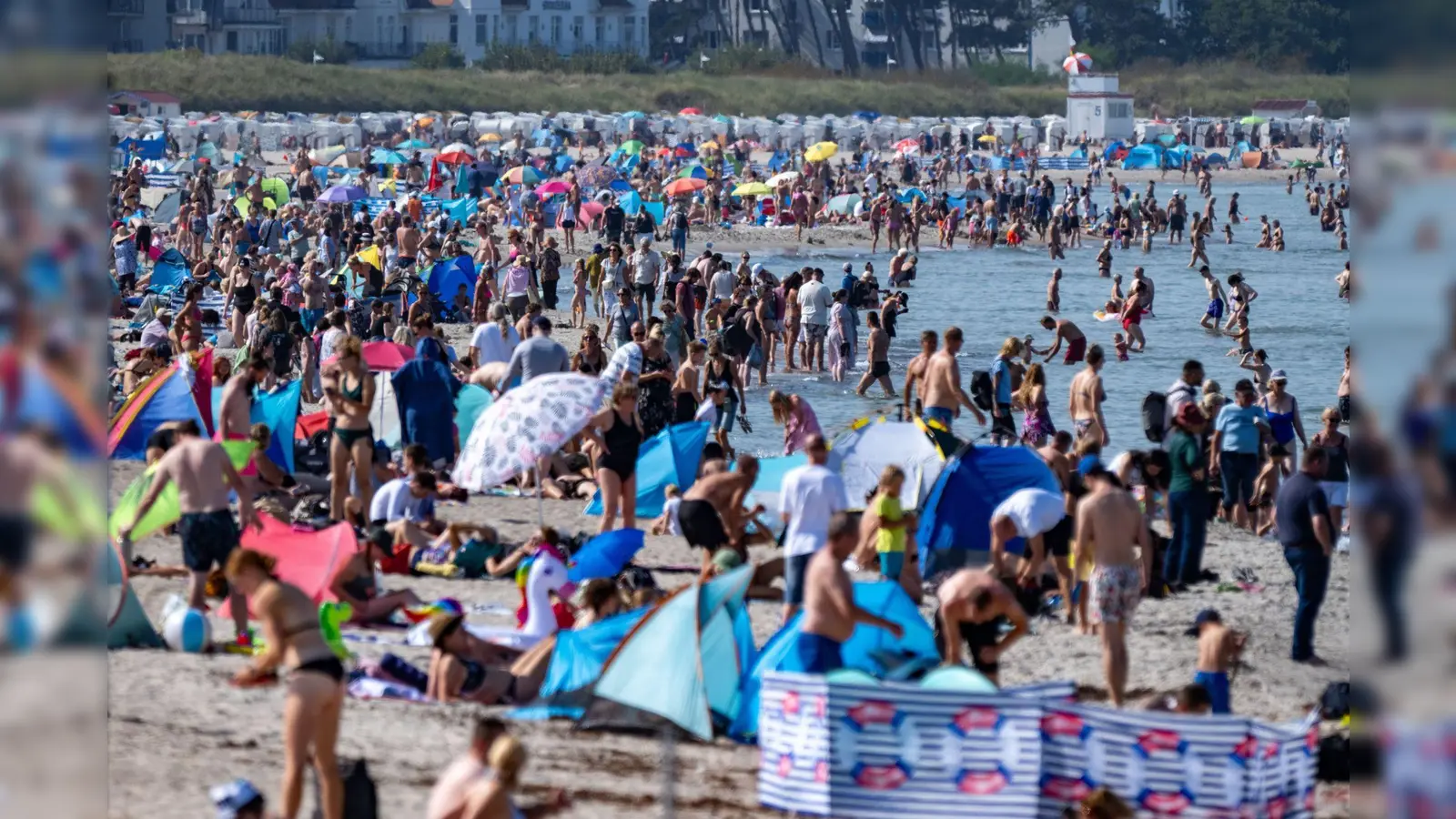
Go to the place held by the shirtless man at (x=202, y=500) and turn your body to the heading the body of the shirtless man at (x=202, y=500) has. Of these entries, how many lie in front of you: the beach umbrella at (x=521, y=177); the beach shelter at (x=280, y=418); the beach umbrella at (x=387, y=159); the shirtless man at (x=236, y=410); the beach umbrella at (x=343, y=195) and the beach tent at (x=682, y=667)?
5

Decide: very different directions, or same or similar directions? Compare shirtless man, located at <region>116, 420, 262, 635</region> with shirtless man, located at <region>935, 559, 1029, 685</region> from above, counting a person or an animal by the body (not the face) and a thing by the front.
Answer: very different directions

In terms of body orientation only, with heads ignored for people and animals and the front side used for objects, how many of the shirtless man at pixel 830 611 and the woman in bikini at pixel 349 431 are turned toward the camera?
1

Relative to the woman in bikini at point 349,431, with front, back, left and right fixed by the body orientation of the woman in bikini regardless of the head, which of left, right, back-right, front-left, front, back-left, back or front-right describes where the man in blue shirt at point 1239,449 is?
left

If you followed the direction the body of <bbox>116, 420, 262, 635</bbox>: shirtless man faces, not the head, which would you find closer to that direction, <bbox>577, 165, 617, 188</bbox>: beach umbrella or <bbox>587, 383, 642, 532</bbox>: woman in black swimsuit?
the beach umbrella

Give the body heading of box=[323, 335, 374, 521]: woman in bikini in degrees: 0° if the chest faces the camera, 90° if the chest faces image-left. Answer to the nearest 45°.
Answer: approximately 0°

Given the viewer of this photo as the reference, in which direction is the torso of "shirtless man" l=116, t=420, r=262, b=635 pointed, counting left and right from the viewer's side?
facing away from the viewer

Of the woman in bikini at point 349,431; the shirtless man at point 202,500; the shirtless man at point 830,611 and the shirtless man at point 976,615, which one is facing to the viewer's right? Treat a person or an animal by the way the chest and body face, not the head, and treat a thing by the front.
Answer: the shirtless man at point 830,611

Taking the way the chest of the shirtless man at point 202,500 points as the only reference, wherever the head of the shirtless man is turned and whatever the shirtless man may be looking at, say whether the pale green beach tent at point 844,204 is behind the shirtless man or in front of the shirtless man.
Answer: in front

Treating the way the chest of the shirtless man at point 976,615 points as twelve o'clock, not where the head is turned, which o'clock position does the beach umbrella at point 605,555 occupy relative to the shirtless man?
The beach umbrella is roughly at 4 o'clock from the shirtless man.
